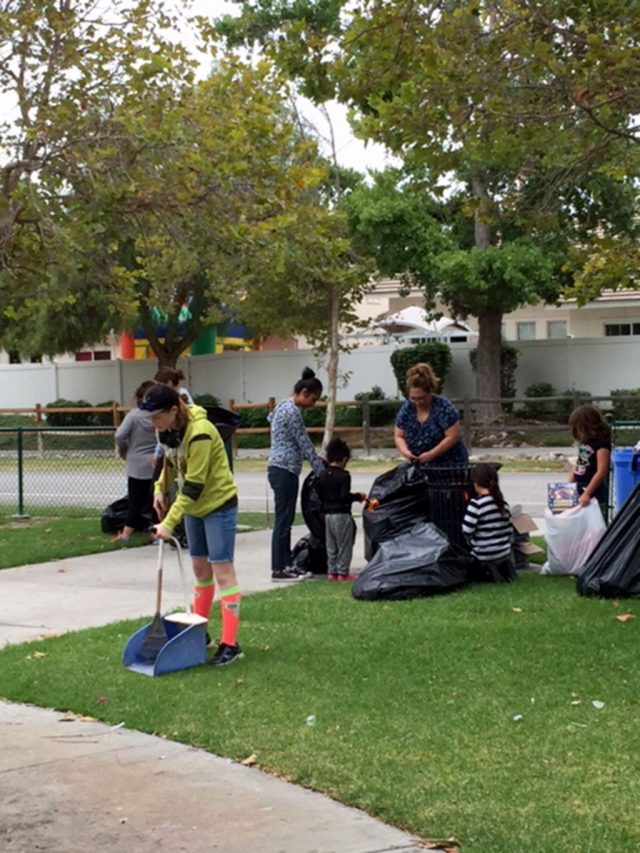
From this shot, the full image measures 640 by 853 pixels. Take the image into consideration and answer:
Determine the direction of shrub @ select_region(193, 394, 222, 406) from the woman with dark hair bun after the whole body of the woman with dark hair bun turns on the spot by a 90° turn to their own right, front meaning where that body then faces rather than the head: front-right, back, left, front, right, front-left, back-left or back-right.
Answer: back

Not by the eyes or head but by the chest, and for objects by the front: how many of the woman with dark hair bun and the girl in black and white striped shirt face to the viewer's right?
1

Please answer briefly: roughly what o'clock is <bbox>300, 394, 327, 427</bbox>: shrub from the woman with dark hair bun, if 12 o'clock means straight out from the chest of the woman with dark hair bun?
The shrub is roughly at 9 o'clock from the woman with dark hair bun.

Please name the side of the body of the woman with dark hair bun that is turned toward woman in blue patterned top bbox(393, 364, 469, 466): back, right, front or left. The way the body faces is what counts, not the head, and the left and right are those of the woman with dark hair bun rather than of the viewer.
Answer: front

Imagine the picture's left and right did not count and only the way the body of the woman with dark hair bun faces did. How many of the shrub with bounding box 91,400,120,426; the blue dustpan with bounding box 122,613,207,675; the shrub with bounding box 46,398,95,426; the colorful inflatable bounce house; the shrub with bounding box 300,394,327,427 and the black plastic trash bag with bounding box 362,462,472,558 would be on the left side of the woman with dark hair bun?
4

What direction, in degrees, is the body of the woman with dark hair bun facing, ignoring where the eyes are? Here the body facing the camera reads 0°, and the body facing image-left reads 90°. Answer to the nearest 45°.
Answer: approximately 270°

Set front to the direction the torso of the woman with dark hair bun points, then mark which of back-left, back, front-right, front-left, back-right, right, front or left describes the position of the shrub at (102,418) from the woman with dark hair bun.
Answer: left

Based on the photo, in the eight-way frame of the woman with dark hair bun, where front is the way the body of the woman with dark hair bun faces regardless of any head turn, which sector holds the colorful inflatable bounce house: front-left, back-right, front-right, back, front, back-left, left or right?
left

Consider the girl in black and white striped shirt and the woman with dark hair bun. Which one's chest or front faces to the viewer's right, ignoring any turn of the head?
the woman with dark hair bun

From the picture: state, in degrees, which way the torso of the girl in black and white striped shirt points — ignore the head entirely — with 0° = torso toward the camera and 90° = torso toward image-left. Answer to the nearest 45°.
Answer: approximately 135°

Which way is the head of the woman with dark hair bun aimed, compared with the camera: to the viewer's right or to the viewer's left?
to the viewer's right

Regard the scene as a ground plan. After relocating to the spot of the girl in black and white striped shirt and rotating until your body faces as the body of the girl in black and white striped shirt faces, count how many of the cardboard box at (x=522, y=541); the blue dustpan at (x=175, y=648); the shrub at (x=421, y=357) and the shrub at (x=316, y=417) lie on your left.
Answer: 1

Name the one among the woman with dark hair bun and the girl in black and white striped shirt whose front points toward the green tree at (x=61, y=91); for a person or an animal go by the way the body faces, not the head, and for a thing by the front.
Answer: the girl in black and white striped shirt

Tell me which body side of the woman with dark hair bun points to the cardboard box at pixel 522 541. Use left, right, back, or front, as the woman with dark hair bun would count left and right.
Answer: front

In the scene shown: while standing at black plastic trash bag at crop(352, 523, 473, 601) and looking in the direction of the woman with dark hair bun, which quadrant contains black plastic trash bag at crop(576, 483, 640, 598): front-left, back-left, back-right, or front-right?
back-right
